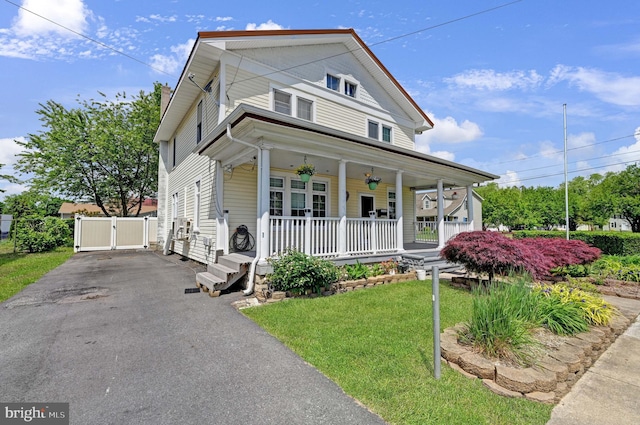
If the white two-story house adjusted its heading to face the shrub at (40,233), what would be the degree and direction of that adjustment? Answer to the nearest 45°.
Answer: approximately 135° to its right

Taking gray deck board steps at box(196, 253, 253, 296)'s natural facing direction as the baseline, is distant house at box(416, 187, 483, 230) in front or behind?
behind

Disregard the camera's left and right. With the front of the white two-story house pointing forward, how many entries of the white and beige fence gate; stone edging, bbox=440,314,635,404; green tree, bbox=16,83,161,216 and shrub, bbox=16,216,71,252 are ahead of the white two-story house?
1

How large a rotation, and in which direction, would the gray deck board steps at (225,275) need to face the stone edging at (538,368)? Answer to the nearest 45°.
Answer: approximately 90° to its left

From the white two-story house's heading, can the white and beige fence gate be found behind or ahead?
behind

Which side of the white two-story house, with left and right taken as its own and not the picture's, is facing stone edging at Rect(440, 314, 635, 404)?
front

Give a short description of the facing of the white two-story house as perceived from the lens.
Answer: facing the viewer and to the right of the viewer

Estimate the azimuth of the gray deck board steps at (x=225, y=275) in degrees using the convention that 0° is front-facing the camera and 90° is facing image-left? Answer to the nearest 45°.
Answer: approximately 45°

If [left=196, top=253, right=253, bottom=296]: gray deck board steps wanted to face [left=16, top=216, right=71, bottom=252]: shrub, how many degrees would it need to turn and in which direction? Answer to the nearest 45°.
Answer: approximately 90° to its right

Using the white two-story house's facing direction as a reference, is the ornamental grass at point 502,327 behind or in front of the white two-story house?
in front

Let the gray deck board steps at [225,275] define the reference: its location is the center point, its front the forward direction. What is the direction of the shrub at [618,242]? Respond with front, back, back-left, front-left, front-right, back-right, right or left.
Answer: back-left

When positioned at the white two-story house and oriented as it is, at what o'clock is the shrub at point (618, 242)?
The shrub is roughly at 10 o'clock from the white two-story house.

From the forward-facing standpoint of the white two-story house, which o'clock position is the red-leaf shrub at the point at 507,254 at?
The red-leaf shrub is roughly at 11 o'clock from the white two-story house.
